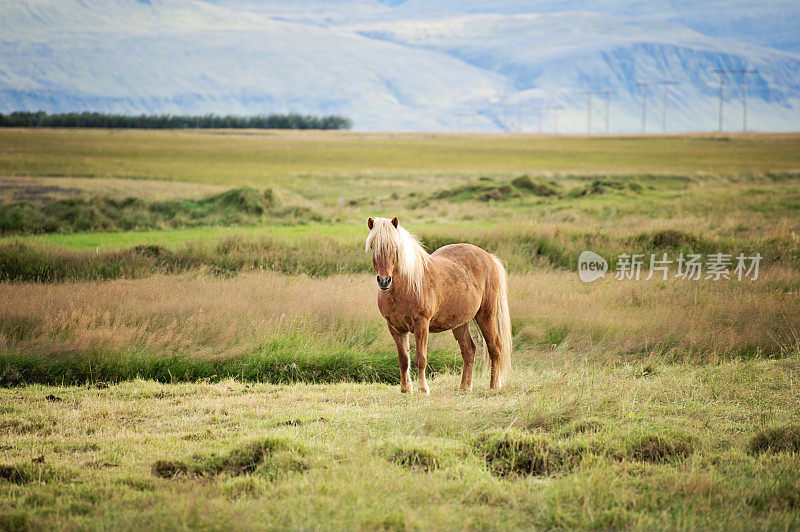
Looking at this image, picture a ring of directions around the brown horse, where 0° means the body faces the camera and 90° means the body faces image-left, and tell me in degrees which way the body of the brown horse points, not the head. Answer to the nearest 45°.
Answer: approximately 45°

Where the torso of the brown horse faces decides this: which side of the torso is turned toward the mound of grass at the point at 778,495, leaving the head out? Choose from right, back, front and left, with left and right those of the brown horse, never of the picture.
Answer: left

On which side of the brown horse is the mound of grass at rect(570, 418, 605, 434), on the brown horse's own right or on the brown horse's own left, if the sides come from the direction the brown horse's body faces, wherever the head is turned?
on the brown horse's own left

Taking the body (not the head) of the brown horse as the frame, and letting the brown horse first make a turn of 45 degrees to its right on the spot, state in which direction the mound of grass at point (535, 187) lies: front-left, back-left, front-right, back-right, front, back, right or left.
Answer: right

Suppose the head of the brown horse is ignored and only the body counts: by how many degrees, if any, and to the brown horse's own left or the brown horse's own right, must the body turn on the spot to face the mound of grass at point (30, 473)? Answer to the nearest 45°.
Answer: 0° — it already faces it

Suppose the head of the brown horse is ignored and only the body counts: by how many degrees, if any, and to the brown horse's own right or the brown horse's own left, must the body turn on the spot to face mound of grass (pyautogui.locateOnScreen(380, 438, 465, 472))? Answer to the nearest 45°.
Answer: approximately 45° to the brown horse's own left

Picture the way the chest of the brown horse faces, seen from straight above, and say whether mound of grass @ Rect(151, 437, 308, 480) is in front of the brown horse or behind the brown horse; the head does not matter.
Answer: in front

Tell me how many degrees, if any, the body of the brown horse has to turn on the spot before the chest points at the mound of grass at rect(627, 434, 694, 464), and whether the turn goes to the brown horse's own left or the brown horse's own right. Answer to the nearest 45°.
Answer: approximately 90° to the brown horse's own left

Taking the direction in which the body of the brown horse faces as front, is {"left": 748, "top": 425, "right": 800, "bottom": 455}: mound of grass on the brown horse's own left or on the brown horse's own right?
on the brown horse's own left
